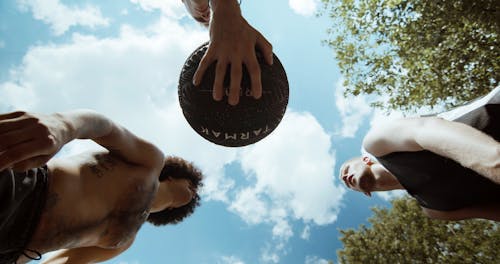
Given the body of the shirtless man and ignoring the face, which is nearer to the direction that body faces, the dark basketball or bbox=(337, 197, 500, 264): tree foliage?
the dark basketball

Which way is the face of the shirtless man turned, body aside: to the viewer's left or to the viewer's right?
to the viewer's right

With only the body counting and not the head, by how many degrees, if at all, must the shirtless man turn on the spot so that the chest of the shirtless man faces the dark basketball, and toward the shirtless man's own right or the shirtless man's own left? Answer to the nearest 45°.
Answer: approximately 45° to the shirtless man's own left

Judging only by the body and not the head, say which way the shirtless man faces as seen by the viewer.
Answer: toward the camera
